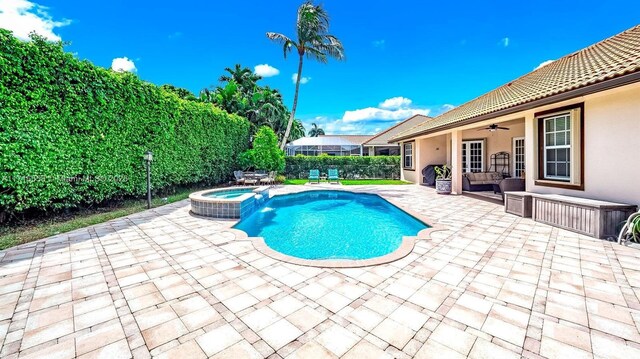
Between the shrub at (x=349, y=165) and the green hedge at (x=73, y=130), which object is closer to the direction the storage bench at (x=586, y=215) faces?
the green hedge

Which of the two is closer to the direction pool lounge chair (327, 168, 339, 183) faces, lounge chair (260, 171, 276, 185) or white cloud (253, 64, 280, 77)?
the lounge chair

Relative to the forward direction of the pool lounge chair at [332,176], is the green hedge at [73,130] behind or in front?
in front

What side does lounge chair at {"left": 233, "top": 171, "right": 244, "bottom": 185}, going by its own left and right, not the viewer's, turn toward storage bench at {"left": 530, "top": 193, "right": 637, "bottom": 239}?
front

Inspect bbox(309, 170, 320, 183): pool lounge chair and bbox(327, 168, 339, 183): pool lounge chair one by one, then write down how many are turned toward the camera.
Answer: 2

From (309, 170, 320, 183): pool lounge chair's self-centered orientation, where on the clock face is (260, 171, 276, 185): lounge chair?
The lounge chair is roughly at 2 o'clock from the pool lounge chair.

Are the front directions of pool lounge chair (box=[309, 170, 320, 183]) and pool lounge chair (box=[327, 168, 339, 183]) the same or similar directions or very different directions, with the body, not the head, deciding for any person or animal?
same or similar directions

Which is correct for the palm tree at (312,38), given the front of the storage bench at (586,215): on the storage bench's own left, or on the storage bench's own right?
on the storage bench's own right

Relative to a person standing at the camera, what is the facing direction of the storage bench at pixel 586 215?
facing the viewer and to the left of the viewer

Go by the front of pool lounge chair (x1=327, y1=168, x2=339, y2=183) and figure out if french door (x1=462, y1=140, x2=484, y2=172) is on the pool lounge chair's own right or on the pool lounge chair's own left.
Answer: on the pool lounge chair's own left

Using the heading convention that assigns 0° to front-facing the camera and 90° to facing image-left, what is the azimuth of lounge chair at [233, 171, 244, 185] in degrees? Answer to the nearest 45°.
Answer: approximately 315°

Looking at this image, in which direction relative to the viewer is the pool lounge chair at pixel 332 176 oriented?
toward the camera
